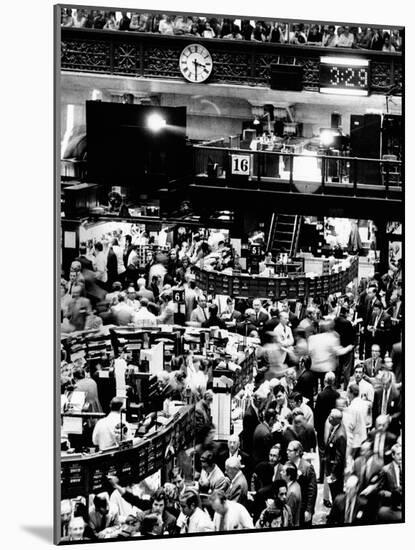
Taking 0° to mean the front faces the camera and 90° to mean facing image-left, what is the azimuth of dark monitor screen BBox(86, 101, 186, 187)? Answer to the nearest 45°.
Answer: approximately 0°
